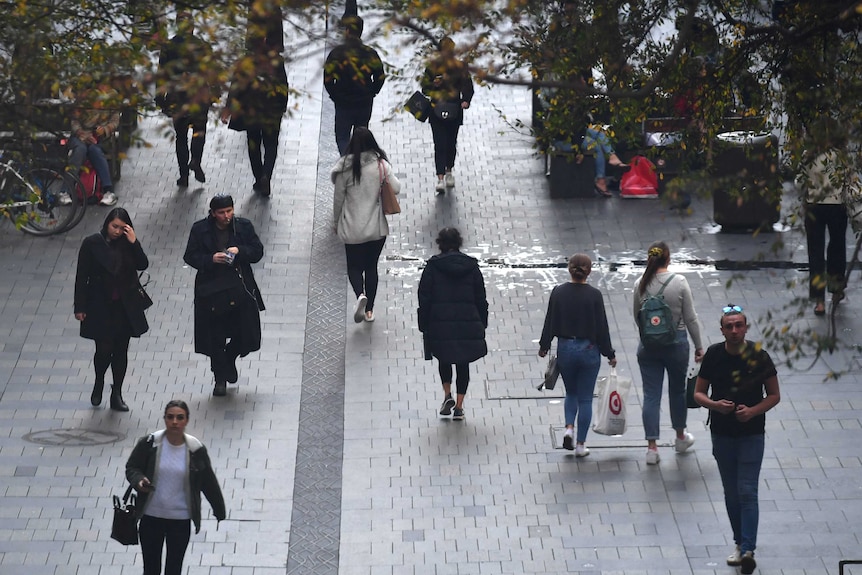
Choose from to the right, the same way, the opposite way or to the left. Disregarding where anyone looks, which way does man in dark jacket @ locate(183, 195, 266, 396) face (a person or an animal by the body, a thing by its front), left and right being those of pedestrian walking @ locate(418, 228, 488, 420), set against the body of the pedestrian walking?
the opposite way

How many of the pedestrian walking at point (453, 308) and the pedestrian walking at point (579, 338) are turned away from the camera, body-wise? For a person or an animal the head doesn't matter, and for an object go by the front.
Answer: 2

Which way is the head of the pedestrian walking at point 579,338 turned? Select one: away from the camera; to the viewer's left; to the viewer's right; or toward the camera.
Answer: away from the camera

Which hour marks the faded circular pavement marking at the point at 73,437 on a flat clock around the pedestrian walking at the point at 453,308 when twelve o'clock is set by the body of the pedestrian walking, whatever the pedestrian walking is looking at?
The faded circular pavement marking is roughly at 9 o'clock from the pedestrian walking.

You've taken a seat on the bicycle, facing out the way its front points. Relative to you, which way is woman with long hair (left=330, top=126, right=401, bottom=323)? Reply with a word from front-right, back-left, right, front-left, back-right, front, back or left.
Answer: back-left

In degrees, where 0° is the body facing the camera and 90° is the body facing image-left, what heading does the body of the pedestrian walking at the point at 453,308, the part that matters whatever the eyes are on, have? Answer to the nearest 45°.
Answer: approximately 180°

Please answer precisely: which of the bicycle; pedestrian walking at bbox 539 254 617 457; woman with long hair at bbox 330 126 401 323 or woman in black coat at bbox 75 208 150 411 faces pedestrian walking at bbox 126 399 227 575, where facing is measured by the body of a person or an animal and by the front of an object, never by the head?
the woman in black coat

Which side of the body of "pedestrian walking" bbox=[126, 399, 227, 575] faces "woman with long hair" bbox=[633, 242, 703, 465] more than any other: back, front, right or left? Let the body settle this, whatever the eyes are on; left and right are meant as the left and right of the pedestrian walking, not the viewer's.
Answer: left

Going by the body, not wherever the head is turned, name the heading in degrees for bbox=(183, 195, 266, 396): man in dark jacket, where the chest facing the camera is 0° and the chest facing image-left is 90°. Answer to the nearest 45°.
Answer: approximately 0°

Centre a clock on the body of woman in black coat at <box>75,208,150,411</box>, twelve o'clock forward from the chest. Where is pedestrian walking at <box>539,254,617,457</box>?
The pedestrian walking is roughly at 10 o'clock from the woman in black coat.

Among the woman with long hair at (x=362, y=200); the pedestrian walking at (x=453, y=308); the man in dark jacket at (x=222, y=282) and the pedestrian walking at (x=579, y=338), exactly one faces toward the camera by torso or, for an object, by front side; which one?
the man in dark jacket

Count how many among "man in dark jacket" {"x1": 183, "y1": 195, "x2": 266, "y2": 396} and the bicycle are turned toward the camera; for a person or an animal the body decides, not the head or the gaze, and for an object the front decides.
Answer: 1

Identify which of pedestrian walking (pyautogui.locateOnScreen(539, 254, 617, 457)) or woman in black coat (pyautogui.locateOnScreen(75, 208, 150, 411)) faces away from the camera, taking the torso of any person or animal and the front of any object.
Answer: the pedestrian walking
